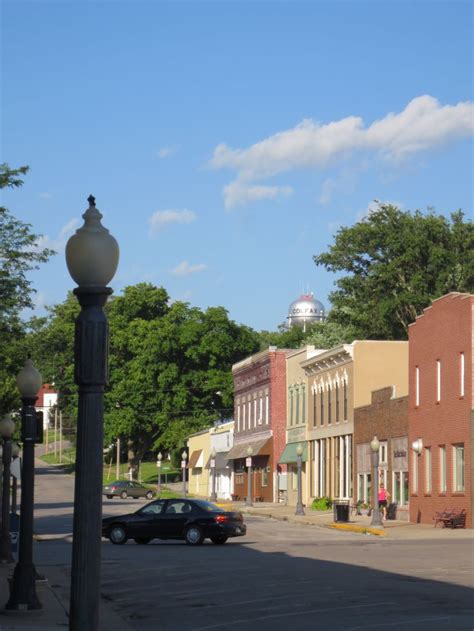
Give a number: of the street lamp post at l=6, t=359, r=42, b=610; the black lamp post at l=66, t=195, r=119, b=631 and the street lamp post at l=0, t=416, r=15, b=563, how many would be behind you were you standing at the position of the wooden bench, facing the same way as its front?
0

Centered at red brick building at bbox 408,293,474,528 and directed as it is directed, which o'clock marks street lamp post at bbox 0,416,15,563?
The street lamp post is roughly at 11 o'clock from the red brick building.

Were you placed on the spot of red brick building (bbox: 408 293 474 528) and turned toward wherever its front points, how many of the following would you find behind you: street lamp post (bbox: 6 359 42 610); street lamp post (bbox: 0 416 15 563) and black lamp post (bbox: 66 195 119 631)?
0

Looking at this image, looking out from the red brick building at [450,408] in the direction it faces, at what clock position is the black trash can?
The black trash can is roughly at 2 o'clock from the red brick building.

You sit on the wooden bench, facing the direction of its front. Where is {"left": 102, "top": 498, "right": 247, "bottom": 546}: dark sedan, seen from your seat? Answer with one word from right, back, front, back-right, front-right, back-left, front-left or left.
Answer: front

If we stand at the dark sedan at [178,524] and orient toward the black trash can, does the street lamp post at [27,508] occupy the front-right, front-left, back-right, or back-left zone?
back-right

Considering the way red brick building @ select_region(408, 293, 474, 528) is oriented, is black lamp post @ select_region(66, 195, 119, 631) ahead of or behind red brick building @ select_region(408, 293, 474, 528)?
ahead

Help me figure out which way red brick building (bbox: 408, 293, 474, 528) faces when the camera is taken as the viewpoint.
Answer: facing the viewer and to the left of the viewer

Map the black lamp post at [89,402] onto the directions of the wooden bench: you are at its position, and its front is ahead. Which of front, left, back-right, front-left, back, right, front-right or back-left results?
front-left

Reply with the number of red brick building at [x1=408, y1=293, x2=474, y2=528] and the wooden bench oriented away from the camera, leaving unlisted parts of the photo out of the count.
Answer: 0

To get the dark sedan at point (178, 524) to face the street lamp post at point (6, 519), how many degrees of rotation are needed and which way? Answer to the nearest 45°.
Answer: approximately 135° to its left

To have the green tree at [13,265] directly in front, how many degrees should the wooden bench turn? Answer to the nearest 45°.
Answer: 0° — it already faces it
